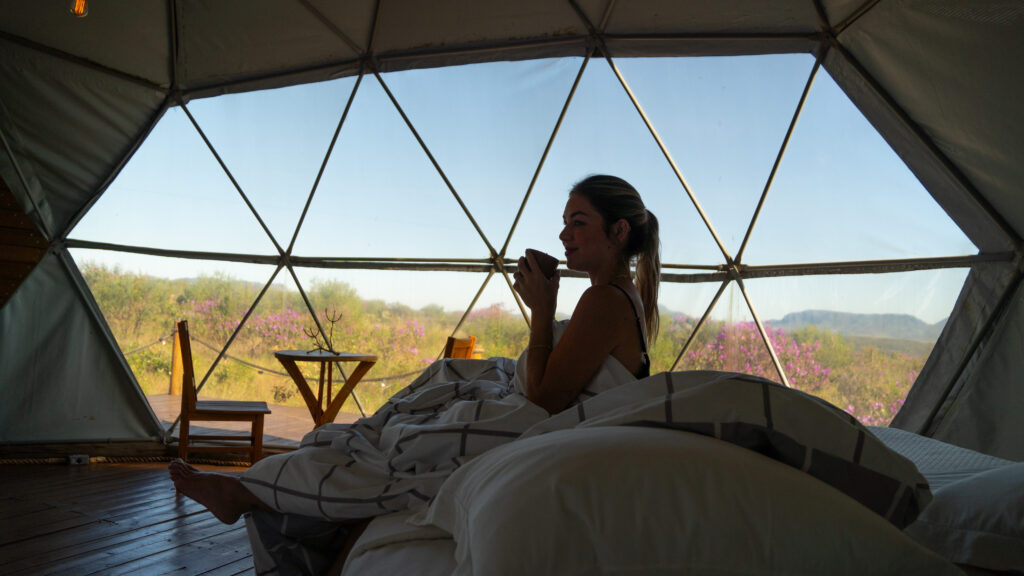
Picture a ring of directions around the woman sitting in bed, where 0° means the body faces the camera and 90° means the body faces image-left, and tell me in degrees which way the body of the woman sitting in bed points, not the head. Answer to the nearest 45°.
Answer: approximately 90°

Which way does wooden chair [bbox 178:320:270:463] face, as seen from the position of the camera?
facing to the right of the viewer

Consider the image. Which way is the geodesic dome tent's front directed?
away from the camera

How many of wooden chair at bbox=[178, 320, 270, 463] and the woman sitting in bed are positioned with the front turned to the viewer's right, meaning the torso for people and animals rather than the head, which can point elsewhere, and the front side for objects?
1

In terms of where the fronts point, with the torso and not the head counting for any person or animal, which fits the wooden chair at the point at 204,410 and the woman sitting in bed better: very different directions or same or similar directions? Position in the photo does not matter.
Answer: very different directions

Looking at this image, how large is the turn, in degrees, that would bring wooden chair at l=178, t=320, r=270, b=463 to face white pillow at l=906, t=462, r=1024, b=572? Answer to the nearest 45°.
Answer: approximately 90° to its right

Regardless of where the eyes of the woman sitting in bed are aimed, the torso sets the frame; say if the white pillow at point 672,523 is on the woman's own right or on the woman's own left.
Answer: on the woman's own left

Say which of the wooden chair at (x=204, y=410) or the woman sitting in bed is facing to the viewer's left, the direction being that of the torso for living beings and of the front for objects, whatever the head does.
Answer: the woman sitting in bed

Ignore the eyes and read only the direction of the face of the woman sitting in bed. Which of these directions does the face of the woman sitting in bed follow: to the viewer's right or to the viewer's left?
to the viewer's left

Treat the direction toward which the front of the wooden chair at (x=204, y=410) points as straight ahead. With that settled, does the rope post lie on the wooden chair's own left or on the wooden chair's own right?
on the wooden chair's own left

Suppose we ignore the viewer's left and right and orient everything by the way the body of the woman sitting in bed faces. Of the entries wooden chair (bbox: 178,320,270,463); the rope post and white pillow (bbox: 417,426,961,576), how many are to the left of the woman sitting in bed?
1
